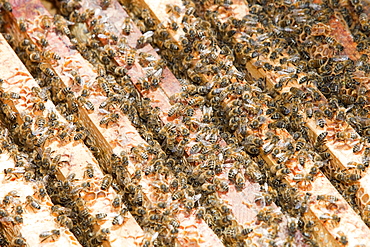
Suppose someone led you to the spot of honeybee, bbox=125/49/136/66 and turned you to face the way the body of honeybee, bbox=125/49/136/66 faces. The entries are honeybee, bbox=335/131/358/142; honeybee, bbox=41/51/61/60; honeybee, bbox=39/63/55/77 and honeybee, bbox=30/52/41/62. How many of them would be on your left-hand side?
3

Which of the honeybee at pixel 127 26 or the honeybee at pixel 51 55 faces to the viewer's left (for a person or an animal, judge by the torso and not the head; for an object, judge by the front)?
the honeybee at pixel 51 55

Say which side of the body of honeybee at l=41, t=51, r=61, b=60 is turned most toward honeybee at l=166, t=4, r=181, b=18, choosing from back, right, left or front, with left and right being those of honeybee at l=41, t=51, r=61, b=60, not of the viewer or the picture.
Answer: back

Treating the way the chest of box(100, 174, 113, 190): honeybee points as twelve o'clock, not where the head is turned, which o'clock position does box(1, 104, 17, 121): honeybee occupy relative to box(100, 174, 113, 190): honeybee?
box(1, 104, 17, 121): honeybee is roughly at 9 o'clock from box(100, 174, 113, 190): honeybee.

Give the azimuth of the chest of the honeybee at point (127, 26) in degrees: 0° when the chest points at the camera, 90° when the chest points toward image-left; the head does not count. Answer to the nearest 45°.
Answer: approximately 180°

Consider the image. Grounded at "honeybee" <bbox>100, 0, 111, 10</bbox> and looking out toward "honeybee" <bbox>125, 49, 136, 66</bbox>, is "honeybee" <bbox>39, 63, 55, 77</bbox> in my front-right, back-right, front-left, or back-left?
front-right

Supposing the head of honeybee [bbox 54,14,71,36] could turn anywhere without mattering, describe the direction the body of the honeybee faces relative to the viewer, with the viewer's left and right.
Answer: facing away from the viewer and to the left of the viewer

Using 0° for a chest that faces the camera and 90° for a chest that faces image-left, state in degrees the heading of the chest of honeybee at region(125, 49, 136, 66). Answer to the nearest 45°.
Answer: approximately 180°

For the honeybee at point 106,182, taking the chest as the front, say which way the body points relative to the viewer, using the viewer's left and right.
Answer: facing away from the viewer and to the right of the viewer
